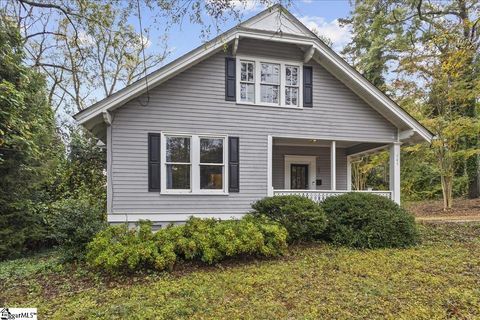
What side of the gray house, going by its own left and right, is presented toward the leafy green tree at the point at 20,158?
right

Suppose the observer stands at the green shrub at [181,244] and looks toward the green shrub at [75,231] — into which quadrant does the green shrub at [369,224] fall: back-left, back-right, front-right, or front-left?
back-right

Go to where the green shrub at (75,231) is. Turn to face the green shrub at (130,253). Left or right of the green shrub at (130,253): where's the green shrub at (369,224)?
left

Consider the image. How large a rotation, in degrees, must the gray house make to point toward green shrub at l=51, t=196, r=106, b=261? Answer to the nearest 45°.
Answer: approximately 45° to its right

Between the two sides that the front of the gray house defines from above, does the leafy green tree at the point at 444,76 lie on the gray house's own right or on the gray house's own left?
on the gray house's own left

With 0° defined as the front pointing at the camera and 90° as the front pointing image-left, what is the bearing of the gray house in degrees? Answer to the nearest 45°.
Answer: approximately 0°
